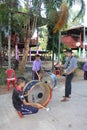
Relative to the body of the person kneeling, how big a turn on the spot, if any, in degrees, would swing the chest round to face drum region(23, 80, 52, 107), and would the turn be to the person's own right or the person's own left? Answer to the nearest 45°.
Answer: approximately 45° to the person's own left

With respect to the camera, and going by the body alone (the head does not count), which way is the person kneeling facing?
to the viewer's right
